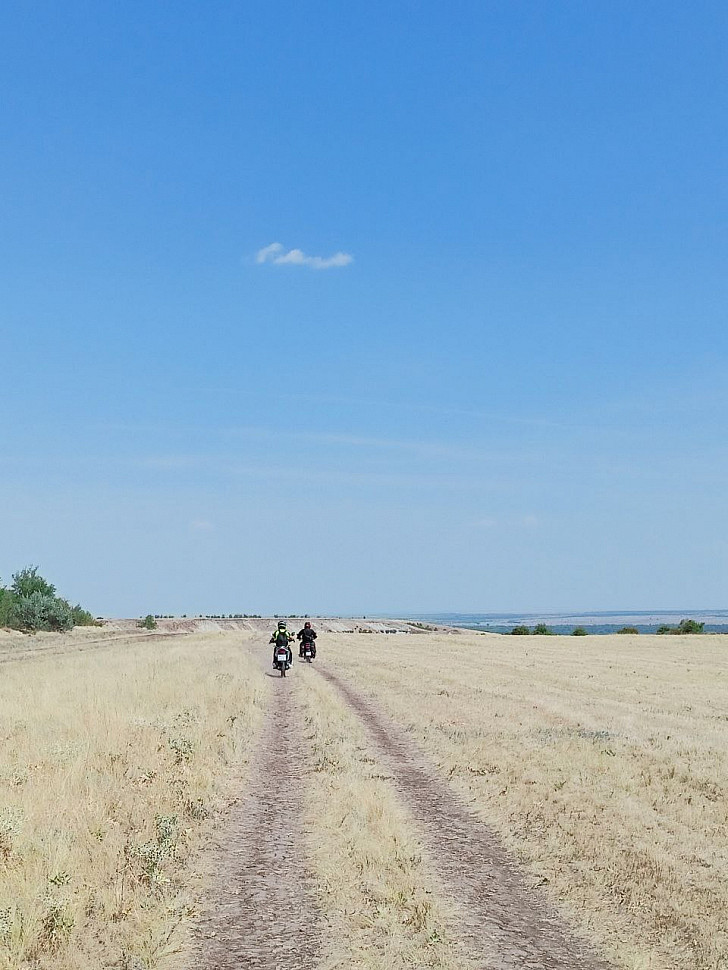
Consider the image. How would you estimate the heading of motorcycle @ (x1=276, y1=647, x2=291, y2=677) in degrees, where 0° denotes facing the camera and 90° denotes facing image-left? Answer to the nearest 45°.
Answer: approximately 180°
